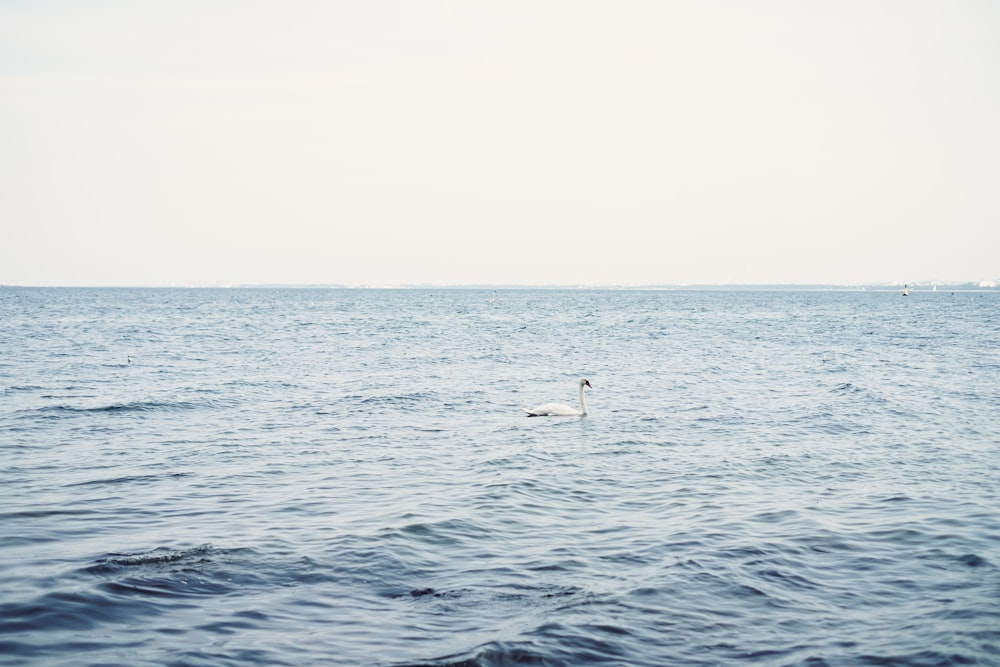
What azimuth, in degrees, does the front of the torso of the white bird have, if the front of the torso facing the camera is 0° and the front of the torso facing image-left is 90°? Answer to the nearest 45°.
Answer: approximately 270°
